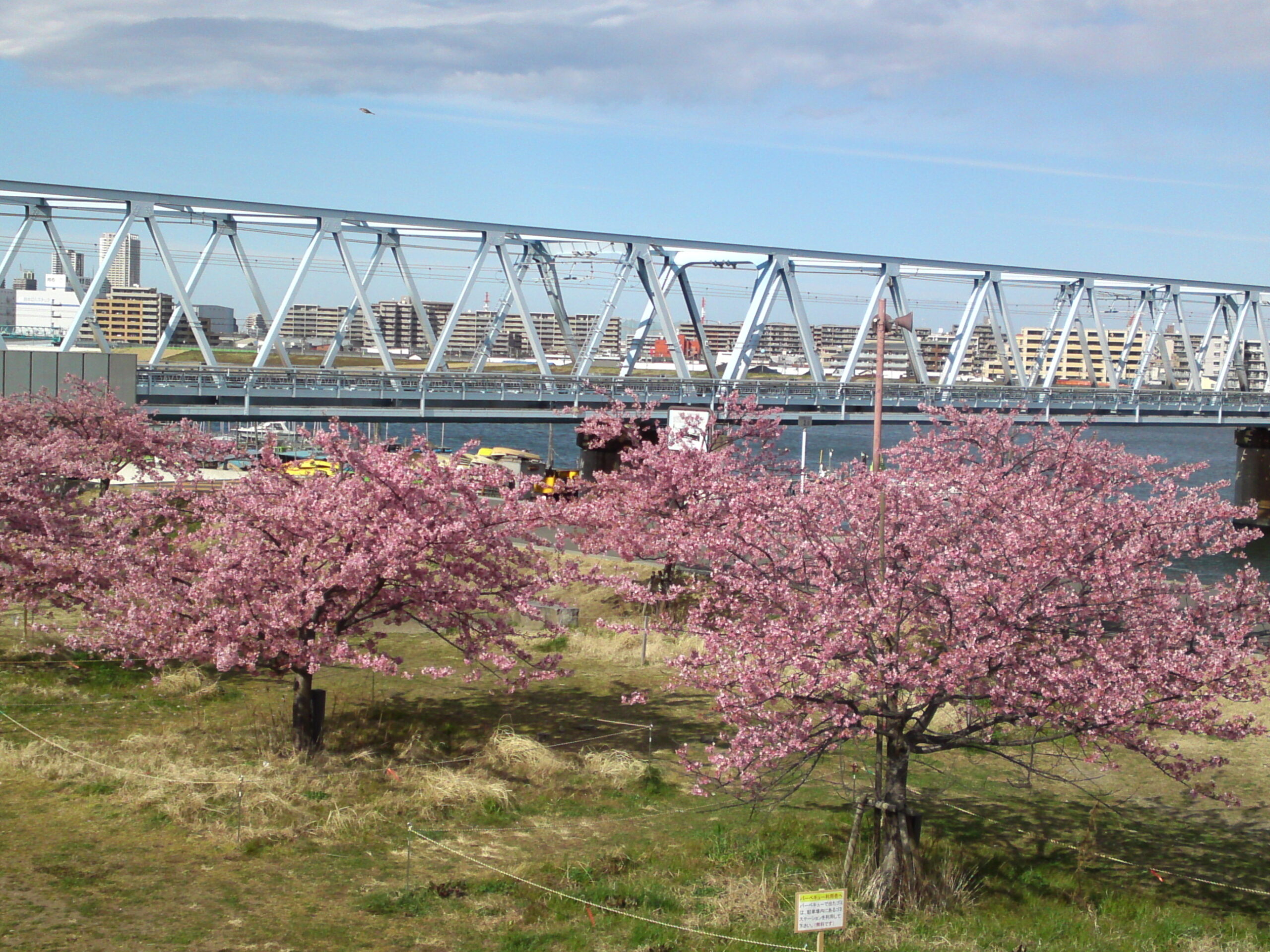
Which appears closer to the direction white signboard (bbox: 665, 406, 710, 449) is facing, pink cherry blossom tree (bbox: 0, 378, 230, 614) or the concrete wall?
the pink cherry blossom tree

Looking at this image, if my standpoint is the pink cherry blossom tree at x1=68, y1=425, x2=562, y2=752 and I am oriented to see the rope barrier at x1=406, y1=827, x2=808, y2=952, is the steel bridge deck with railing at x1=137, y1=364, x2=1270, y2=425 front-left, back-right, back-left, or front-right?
back-left

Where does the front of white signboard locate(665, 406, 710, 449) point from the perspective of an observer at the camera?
facing the viewer

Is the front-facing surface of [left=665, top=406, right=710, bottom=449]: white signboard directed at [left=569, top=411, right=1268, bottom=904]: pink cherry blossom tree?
yes

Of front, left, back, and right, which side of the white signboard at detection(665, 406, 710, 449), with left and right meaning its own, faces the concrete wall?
right

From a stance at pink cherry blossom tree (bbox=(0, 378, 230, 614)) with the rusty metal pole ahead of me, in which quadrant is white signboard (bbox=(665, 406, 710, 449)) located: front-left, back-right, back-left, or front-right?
front-left

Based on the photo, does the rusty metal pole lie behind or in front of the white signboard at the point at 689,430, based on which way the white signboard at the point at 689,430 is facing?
in front

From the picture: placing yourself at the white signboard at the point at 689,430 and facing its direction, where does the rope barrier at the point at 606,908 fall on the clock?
The rope barrier is roughly at 12 o'clock from the white signboard.

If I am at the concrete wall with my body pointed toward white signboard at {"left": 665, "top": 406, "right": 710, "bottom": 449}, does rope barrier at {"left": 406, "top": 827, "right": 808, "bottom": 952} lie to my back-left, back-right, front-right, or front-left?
front-right

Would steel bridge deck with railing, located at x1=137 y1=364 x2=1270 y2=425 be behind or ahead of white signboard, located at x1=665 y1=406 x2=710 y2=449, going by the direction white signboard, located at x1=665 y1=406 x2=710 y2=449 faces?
behind

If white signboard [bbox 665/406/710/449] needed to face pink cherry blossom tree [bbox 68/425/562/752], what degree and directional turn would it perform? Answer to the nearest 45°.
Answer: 0° — it already faces it

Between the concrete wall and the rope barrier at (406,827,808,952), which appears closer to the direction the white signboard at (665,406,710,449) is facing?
the rope barrier

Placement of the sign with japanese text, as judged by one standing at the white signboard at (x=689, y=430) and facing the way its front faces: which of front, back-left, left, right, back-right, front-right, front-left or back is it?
front
